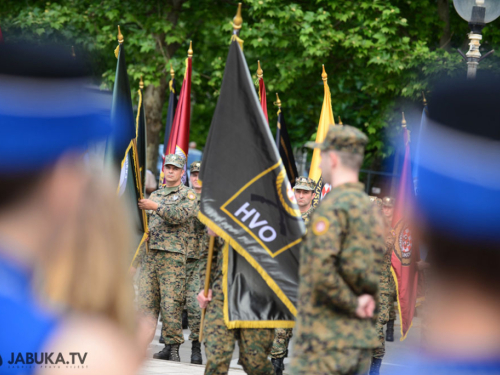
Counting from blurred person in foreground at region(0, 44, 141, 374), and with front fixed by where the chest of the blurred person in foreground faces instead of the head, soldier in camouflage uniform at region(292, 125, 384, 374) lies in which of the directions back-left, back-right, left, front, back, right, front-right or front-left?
front

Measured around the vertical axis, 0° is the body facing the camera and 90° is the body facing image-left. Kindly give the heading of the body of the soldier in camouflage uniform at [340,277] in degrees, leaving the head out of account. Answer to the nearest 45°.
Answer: approximately 135°

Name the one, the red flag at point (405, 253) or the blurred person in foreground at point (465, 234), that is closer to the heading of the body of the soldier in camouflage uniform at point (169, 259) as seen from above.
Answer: the blurred person in foreground

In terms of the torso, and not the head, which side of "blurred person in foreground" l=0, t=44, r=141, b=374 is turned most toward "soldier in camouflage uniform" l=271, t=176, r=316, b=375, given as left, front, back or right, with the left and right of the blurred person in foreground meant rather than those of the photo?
front

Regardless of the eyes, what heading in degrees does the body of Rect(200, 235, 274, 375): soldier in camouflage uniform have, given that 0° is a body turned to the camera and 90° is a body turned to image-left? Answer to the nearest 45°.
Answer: approximately 0°

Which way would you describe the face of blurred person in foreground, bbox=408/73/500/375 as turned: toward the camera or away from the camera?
away from the camera

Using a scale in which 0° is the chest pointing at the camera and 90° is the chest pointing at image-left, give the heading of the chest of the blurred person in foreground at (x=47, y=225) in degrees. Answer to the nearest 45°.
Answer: approximately 225°

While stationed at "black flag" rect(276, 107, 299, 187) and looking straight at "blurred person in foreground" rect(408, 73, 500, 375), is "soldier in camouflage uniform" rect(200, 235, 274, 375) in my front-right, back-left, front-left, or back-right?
front-right

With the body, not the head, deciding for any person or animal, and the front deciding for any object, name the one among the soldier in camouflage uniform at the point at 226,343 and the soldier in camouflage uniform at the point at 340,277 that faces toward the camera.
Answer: the soldier in camouflage uniform at the point at 226,343

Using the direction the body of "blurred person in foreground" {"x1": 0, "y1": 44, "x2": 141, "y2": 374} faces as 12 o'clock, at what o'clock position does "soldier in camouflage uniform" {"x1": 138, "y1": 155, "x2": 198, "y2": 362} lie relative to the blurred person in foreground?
The soldier in camouflage uniform is roughly at 11 o'clock from the blurred person in foreground.
